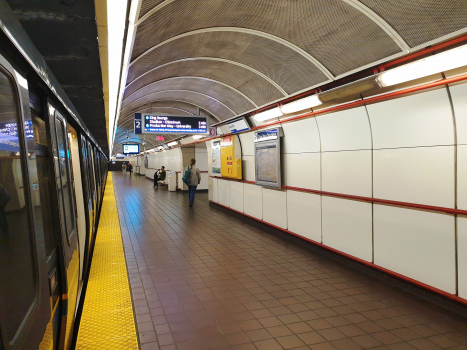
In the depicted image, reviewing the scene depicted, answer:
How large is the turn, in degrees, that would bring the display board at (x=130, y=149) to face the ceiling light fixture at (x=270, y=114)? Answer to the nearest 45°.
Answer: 0° — it already faces it

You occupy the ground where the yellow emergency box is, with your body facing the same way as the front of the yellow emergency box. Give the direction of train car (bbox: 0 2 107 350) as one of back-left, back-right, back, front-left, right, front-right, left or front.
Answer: front-left

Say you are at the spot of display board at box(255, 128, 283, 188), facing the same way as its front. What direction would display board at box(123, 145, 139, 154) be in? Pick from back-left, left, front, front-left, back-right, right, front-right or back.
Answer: right

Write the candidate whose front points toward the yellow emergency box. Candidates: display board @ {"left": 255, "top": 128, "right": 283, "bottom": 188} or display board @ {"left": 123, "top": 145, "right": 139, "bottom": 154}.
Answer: display board @ {"left": 123, "top": 145, "right": 139, "bottom": 154}

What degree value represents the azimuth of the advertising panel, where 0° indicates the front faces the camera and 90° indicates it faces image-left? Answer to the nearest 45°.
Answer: approximately 45°

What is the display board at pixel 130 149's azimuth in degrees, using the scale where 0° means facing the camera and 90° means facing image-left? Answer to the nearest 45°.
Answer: approximately 0°

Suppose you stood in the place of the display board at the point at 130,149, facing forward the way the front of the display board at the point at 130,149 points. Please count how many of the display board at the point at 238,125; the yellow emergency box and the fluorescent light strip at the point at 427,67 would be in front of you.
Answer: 3

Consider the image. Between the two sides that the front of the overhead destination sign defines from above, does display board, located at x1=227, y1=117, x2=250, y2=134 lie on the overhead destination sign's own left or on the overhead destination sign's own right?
on the overhead destination sign's own left

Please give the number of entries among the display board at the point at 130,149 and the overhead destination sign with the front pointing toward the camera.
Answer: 2
